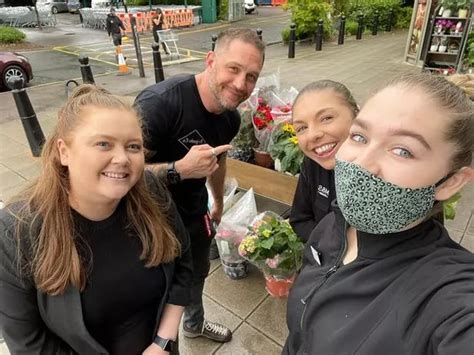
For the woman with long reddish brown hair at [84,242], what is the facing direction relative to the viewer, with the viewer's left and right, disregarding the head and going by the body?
facing the viewer and to the right of the viewer

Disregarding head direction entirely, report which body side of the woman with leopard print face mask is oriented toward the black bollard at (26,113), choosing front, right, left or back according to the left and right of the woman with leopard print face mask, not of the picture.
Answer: right

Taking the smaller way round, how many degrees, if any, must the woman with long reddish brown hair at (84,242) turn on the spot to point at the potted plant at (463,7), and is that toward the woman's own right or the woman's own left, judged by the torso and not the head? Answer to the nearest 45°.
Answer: approximately 90° to the woman's own left

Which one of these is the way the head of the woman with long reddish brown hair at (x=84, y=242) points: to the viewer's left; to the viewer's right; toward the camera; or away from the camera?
toward the camera

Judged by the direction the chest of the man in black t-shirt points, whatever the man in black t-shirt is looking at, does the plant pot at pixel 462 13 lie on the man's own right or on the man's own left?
on the man's own left

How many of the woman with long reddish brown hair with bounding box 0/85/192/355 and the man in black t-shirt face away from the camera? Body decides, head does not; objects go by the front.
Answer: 0

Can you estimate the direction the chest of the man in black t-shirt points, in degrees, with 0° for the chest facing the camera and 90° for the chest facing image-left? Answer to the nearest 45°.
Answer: approximately 315°

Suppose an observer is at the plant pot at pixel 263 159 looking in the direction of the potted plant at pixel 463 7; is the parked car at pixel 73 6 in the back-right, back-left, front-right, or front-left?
front-left
